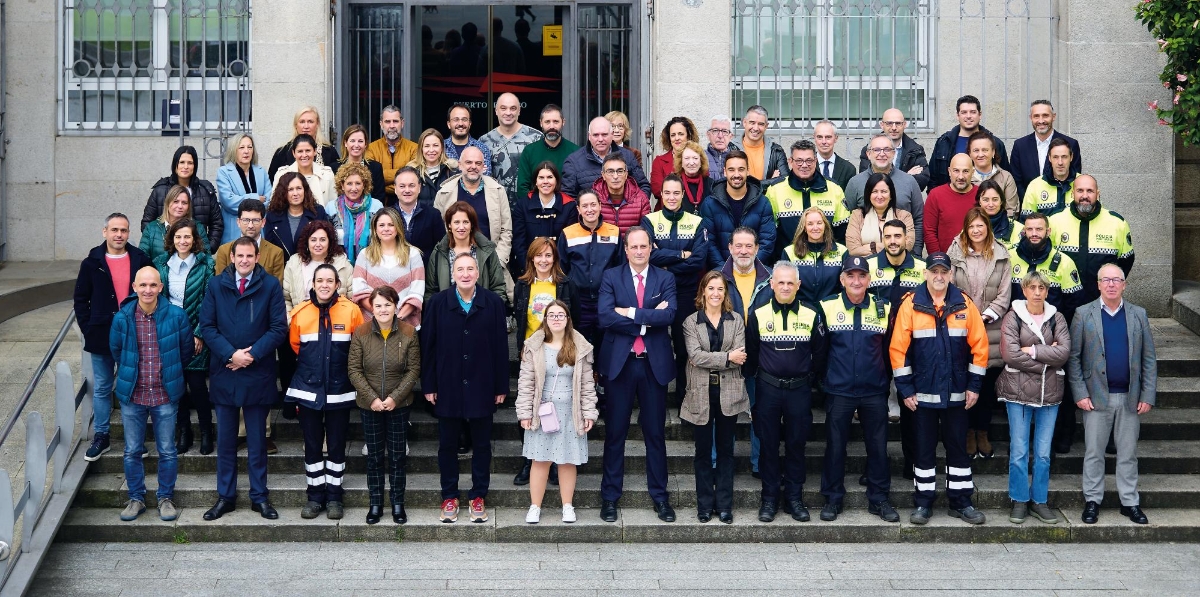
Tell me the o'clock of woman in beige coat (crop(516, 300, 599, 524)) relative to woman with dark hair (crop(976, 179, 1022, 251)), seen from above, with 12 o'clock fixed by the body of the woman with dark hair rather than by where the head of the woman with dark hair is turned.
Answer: The woman in beige coat is roughly at 2 o'clock from the woman with dark hair.

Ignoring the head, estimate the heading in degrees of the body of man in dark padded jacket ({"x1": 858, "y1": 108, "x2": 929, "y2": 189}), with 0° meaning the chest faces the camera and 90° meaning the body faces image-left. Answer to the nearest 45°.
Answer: approximately 0°

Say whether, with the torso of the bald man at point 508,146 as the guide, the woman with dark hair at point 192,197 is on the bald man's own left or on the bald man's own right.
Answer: on the bald man's own right

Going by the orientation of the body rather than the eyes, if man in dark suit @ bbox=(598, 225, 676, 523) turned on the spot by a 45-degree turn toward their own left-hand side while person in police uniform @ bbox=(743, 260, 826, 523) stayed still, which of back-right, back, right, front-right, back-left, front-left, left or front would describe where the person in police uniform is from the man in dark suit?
front-left

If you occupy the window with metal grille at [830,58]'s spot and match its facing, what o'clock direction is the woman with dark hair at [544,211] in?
The woman with dark hair is roughly at 1 o'clock from the window with metal grille.

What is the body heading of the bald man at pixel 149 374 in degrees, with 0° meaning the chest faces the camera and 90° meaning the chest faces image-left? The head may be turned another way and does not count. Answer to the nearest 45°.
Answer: approximately 0°
